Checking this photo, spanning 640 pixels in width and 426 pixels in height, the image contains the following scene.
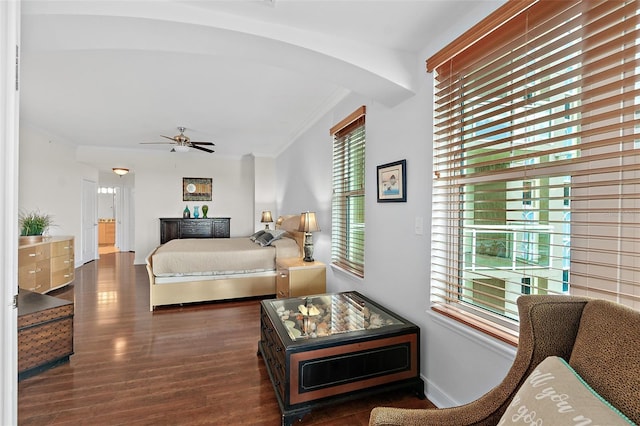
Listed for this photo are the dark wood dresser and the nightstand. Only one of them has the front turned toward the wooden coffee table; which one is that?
the dark wood dresser

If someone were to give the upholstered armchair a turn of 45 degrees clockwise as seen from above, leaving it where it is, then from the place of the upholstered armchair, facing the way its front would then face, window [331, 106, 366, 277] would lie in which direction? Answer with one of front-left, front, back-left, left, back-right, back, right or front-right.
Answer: front-right

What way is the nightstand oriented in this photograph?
to the viewer's left

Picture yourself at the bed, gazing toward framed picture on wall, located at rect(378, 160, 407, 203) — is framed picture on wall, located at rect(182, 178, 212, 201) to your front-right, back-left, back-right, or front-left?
back-left

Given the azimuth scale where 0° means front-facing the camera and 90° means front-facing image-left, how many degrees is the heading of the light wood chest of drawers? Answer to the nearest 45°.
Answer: approximately 315°

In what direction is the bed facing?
to the viewer's left

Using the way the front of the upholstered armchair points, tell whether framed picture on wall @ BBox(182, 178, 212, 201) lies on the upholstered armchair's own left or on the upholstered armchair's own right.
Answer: on the upholstered armchair's own right

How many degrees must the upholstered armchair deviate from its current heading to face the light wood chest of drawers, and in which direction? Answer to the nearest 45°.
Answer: approximately 45° to its right

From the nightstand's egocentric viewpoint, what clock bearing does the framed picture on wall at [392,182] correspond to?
The framed picture on wall is roughly at 8 o'clock from the nightstand.

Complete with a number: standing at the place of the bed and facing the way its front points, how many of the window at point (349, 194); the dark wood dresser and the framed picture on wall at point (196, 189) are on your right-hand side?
2

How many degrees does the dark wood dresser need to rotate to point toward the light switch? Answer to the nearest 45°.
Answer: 0° — it already faces it

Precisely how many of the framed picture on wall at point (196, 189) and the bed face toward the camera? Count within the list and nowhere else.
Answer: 1

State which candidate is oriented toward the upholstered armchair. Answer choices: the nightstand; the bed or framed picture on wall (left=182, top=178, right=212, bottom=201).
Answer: the framed picture on wall

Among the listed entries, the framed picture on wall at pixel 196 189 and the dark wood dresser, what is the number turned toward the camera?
2

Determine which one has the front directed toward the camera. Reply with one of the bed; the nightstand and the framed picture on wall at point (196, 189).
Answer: the framed picture on wall
